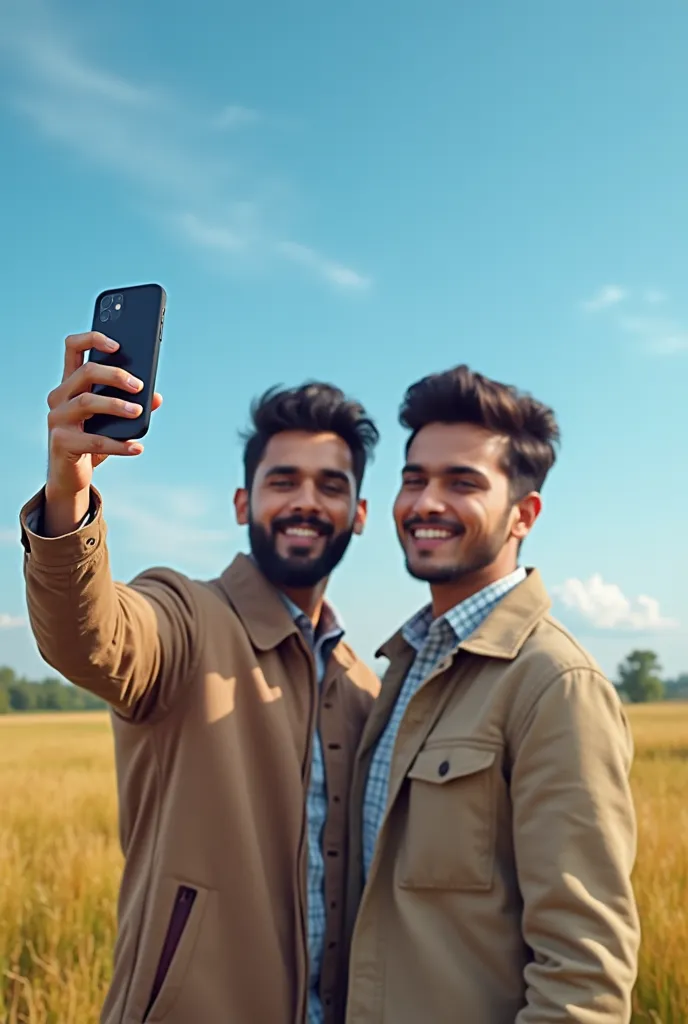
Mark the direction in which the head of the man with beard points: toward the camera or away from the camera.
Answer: toward the camera

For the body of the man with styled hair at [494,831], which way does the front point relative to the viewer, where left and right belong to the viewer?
facing the viewer and to the left of the viewer

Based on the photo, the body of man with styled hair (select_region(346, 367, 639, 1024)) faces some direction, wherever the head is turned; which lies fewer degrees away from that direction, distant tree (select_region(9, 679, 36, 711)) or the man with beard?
the man with beard

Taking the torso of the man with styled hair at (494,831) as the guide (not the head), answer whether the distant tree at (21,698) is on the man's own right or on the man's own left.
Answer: on the man's own right

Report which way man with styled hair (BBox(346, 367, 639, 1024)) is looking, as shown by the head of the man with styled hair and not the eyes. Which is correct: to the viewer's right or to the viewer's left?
to the viewer's left

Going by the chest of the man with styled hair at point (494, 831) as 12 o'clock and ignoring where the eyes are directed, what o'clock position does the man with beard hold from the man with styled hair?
The man with beard is roughly at 2 o'clock from the man with styled hair.

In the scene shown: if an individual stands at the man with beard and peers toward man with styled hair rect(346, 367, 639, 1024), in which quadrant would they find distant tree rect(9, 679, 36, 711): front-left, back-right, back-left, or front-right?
back-left
